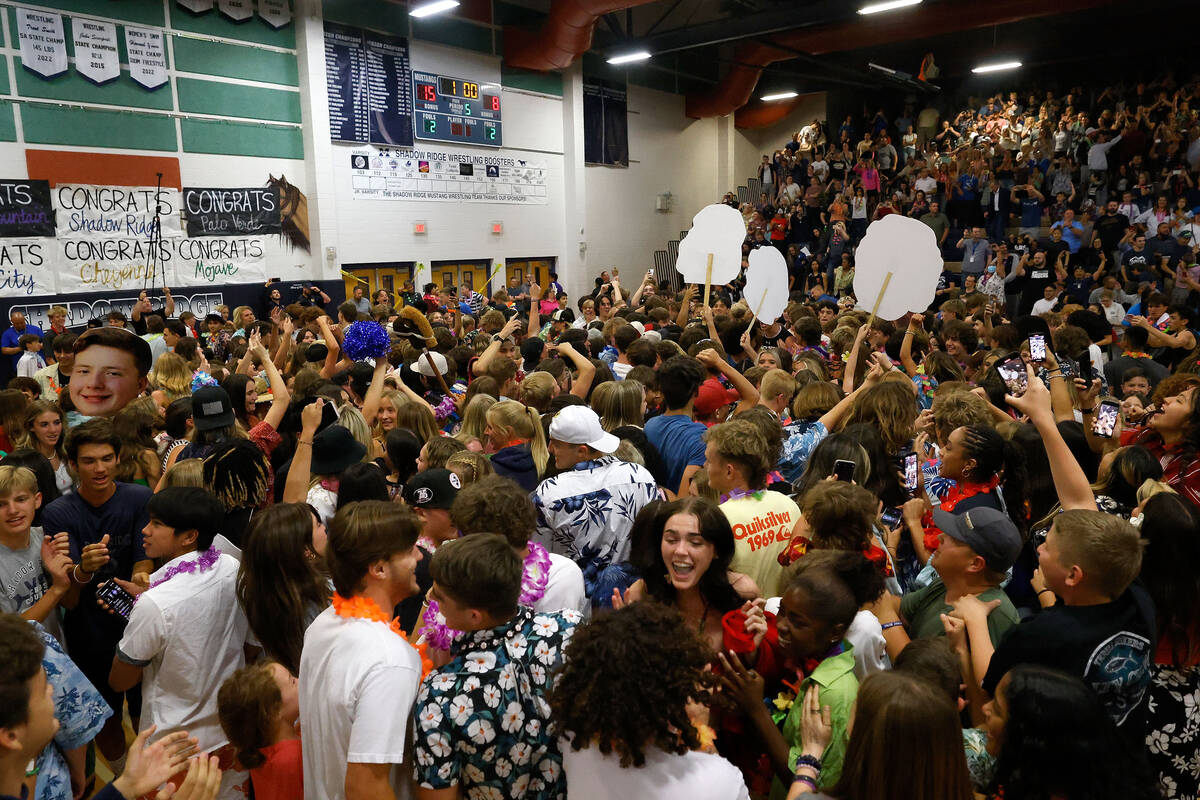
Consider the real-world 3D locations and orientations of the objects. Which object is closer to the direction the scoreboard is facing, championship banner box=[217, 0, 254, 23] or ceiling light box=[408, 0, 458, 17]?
the ceiling light

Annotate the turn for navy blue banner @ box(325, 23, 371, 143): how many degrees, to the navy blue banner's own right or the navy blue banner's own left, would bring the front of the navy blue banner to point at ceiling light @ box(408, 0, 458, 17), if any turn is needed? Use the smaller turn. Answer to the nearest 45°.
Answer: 0° — it already faces it

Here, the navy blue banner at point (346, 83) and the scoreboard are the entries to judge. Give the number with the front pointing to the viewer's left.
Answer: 0

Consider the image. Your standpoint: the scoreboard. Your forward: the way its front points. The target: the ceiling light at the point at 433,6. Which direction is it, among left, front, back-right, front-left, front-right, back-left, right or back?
front-right

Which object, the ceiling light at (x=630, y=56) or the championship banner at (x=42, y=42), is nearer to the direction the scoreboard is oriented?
the ceiling light

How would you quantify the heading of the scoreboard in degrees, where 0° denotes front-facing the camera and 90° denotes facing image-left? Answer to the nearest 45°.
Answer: approximately 315°

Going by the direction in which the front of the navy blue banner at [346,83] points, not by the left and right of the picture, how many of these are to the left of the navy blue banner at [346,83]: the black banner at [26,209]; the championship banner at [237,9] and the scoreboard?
1

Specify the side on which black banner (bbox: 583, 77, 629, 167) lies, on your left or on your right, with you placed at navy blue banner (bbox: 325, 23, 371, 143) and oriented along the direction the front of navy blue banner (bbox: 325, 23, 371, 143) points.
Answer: on your left

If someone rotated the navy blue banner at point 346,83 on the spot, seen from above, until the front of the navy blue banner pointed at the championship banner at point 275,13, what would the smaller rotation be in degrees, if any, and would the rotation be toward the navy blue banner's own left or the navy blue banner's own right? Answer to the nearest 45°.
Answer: approximately 90° to the navy blue banner's own right

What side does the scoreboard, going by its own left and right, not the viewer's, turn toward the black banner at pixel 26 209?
right

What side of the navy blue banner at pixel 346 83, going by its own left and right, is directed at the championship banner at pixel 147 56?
right

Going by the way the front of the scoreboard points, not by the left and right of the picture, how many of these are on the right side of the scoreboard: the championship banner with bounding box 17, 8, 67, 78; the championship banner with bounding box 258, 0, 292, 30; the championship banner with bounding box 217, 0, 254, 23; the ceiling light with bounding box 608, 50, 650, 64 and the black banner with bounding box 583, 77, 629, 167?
3

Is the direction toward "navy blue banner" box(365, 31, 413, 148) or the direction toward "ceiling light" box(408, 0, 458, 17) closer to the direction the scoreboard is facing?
the ceiling light

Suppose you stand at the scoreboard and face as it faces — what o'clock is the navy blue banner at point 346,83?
The navy blue banner is roughly at 3 o'clock from the scoreboard.

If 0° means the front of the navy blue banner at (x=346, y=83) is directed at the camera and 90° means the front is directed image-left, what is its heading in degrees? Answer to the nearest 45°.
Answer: approximately 315°
